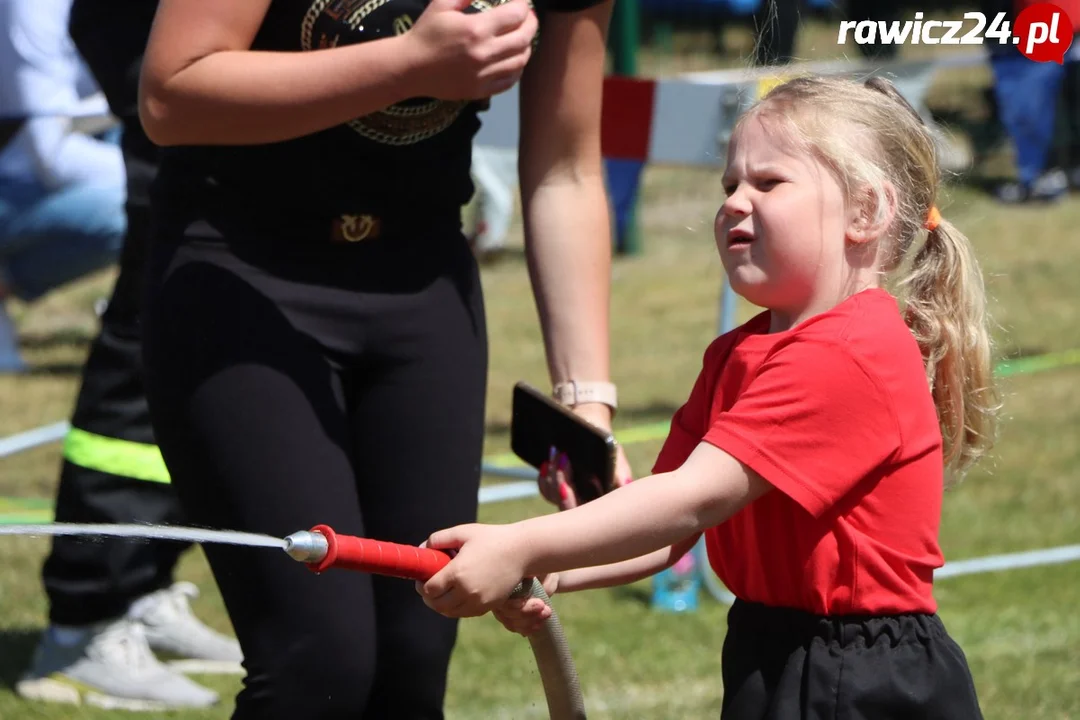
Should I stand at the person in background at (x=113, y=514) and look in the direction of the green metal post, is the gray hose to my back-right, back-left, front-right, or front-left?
back-right

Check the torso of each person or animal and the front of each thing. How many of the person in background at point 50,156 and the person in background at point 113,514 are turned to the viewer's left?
1

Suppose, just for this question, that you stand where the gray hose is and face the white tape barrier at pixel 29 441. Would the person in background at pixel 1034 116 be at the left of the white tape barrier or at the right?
right

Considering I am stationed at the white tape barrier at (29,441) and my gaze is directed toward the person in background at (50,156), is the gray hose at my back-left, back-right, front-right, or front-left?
back-right
